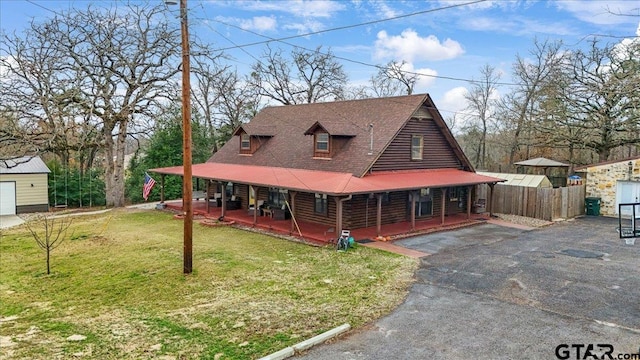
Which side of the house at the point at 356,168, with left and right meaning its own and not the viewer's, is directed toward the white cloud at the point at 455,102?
back

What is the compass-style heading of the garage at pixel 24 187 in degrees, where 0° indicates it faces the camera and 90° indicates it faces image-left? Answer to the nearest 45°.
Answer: approximately 0°

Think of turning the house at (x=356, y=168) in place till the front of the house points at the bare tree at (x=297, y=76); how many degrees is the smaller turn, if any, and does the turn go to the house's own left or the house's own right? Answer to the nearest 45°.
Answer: approximately 135° to the house's own right

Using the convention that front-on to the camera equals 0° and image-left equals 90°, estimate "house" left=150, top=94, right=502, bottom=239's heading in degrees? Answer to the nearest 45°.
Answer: approximately 45°

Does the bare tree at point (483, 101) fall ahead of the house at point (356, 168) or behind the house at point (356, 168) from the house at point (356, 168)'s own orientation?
behind
